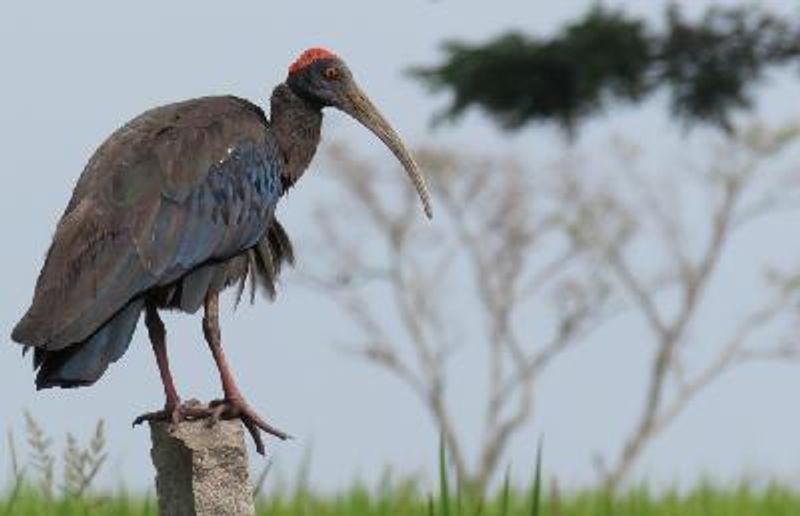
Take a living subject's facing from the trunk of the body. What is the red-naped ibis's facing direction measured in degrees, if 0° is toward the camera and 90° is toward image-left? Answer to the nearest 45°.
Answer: approximately 270°

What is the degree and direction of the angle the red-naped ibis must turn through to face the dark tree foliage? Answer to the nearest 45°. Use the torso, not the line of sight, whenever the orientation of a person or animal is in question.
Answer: approximately 45° to its left
